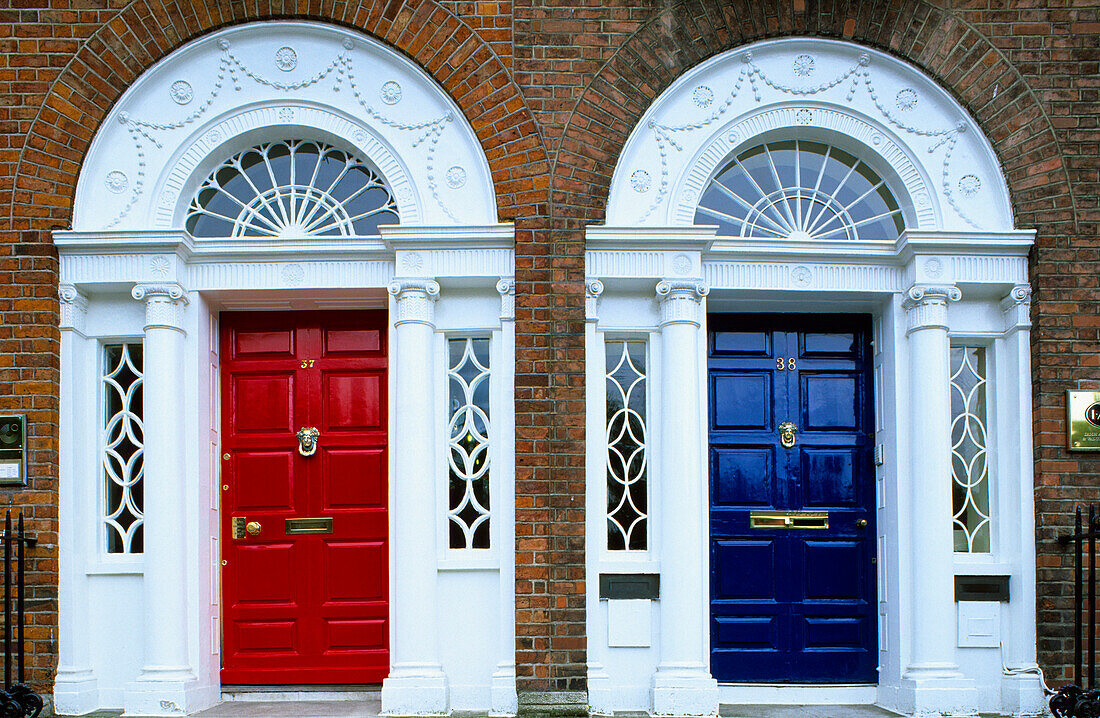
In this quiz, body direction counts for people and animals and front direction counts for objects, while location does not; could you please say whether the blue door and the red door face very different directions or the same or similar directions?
same or similar directions

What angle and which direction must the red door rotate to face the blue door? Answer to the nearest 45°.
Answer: approximately 90° to its left

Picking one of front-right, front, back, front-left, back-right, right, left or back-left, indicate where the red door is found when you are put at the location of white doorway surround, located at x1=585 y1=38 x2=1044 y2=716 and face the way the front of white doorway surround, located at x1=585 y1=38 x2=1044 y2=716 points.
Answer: right

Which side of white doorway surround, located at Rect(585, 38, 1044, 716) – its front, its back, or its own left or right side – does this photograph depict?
front

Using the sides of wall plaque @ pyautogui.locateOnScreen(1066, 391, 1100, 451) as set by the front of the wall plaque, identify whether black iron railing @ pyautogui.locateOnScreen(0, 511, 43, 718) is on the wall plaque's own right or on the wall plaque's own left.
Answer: on the wall plaque's own right

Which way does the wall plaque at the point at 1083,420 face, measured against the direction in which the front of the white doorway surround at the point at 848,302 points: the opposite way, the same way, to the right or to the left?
the same way

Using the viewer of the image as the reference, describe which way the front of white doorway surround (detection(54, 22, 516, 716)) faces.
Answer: facing the viewer

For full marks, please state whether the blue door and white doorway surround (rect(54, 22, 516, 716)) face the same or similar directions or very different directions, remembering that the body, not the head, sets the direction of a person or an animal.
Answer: same or similar directions

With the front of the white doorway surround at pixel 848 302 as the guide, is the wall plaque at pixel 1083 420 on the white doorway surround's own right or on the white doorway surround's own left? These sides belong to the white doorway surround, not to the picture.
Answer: on the white doorway surround's own left

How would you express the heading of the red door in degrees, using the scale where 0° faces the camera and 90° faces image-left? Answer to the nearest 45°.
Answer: approximately 0°
